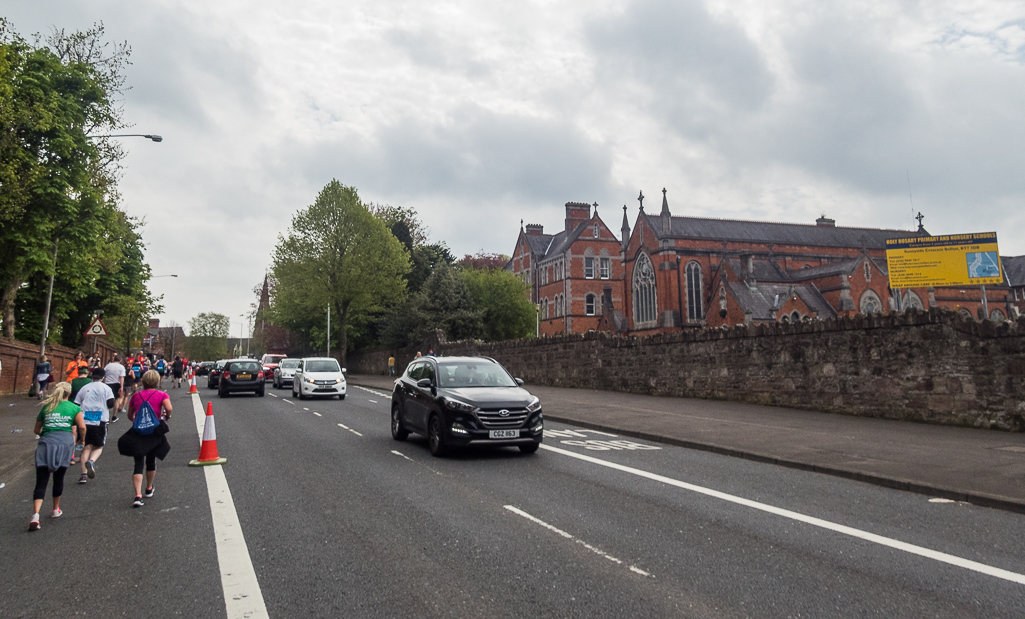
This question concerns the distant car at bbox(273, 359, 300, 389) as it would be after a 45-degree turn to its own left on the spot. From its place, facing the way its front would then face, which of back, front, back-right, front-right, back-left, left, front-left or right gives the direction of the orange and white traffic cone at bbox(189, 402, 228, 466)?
front-right

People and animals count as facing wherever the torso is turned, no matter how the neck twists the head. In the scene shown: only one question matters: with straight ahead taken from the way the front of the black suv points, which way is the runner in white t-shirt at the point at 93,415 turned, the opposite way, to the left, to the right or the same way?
the opposite way

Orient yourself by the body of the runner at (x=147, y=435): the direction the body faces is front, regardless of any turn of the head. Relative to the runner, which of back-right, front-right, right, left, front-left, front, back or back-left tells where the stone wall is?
right

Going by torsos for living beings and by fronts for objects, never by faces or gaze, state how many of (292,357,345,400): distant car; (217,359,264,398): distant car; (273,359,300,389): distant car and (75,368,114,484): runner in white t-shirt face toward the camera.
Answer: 2

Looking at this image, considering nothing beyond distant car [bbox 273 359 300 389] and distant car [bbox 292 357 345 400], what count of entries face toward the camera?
2

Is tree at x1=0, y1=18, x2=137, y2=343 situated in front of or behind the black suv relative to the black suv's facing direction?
behind

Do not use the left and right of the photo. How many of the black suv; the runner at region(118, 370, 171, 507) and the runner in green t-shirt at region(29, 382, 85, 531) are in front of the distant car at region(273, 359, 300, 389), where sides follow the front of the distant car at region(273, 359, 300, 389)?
3

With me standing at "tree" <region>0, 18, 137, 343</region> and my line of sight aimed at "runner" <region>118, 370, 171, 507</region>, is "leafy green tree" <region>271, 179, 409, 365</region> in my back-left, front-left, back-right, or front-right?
back-left

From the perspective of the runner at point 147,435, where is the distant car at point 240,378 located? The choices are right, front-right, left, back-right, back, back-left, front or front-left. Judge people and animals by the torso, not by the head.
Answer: front

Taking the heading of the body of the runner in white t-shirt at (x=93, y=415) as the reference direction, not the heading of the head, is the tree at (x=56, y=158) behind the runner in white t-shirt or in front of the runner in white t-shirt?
in front

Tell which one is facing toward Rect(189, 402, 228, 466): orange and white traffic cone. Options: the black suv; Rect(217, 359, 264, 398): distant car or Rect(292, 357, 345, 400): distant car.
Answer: Rect(292, 357, 345, 400): distant car

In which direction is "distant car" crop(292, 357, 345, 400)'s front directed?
toward the camera

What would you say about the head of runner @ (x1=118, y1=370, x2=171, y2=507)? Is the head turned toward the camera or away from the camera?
away from the camera

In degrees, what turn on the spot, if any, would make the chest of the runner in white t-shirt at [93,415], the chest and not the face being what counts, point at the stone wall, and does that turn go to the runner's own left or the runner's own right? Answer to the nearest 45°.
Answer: approximately 90° to the runner's own right

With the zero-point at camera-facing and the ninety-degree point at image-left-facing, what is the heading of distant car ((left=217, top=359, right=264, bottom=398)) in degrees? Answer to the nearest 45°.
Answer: approximately 180°

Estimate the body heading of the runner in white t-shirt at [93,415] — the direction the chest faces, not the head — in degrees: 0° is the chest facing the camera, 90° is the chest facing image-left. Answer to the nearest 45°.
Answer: approximately 180°
